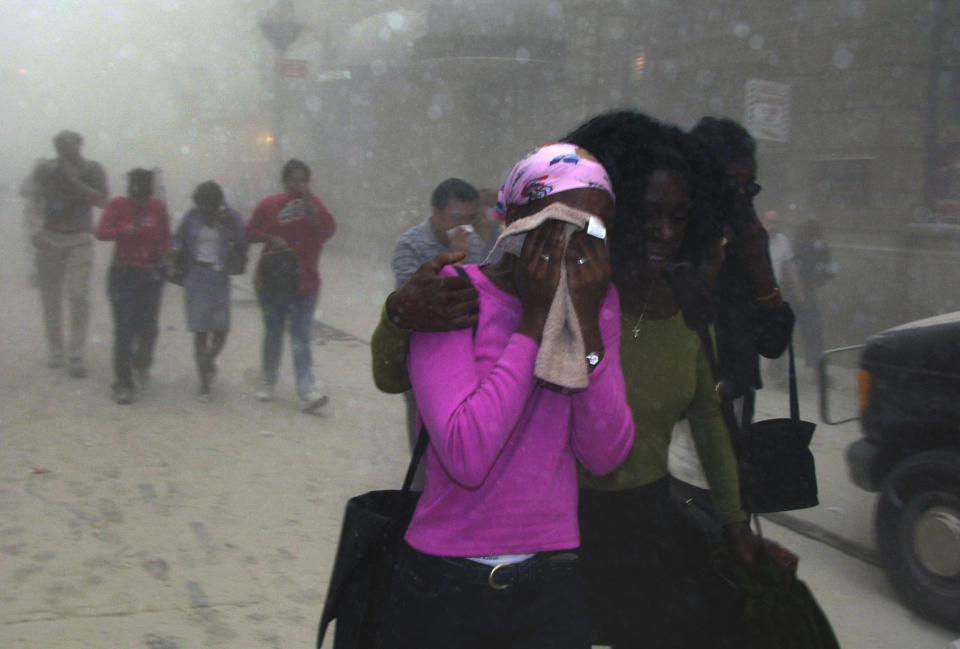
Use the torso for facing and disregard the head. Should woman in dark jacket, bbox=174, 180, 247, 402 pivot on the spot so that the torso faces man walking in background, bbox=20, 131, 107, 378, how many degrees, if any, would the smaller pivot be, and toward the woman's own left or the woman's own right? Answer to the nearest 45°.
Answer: approximately 135° to the woman's own right

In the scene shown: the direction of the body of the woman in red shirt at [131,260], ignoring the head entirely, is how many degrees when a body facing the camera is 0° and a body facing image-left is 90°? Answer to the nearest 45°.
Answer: approximately 0°

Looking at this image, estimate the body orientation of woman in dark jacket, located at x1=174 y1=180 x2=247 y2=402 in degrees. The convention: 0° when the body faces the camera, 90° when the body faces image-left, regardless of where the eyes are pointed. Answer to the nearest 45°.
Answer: approximately 0°

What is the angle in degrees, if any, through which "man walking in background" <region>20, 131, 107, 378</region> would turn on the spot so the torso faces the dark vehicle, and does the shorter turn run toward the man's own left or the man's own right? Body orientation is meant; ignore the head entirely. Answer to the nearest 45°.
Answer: approximately 45° to the man's own left

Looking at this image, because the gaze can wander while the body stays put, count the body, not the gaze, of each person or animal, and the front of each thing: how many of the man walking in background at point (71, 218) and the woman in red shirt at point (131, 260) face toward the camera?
2

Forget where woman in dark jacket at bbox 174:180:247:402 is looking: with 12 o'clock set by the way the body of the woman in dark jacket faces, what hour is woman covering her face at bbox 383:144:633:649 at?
The woman covering her face is roughly at 12 o'clock from the woman in dark jacket.
